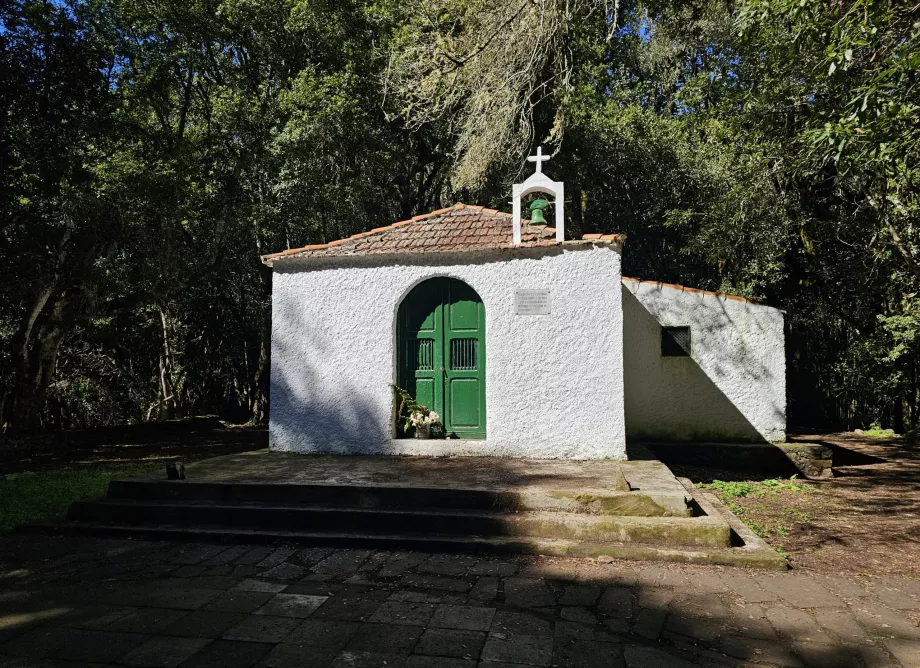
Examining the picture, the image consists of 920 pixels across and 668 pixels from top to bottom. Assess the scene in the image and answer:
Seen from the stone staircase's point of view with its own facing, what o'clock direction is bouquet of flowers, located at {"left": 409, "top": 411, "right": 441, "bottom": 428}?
The bouquet of flowers is roughly at 6 o'clock from the stone staircase.

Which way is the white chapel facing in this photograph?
toward the camera

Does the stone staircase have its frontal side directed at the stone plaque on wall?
no

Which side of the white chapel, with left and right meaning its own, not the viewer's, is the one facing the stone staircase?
front

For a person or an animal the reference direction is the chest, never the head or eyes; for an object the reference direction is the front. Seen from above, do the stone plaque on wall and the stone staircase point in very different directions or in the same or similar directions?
same or similar directions

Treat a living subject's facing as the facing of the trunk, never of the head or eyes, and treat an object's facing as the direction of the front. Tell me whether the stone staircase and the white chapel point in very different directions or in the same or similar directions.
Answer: same or similar directions

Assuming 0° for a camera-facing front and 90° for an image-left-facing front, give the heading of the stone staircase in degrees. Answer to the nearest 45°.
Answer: approximately 0°

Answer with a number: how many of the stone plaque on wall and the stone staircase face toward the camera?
2

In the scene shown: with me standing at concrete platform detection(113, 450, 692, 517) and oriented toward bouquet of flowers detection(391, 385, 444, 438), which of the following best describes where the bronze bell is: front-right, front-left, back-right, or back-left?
front-right

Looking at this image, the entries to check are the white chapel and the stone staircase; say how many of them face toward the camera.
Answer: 2
